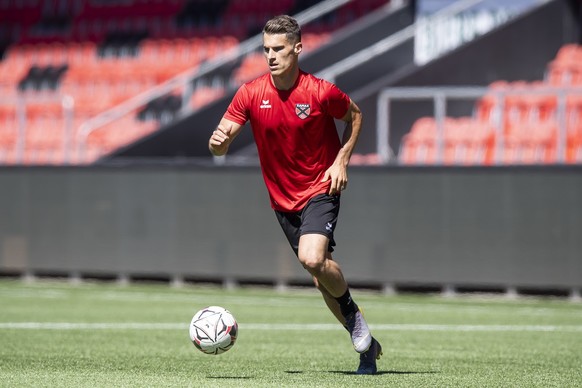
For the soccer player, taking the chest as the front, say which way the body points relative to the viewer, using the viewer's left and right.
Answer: facing the viewer and to the left of the viewer

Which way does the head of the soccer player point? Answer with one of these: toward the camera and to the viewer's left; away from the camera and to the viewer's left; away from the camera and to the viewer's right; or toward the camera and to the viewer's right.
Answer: toward the camera and to the viewer's left

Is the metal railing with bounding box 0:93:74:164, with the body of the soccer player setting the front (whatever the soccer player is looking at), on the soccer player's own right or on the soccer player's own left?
on the soccer player's own right

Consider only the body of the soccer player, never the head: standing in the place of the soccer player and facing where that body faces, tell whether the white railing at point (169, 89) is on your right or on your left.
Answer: on your right

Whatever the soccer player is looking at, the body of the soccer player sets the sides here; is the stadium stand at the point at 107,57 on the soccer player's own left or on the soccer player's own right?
on the soccer player's own right

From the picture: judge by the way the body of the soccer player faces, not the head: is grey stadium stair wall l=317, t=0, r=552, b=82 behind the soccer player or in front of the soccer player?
behind
